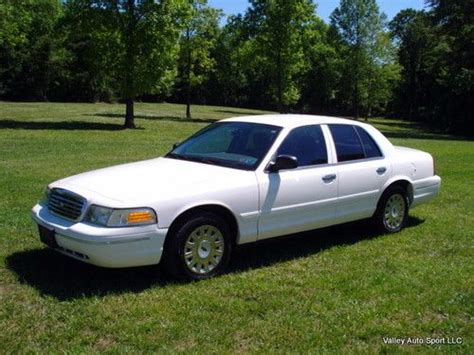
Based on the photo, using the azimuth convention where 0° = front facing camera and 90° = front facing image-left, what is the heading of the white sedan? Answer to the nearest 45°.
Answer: approximately 45°

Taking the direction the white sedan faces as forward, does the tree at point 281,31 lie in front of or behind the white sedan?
behind

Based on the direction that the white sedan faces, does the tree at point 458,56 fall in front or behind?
behind

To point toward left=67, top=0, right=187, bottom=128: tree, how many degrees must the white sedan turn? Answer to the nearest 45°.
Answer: approximately 135° to its right
